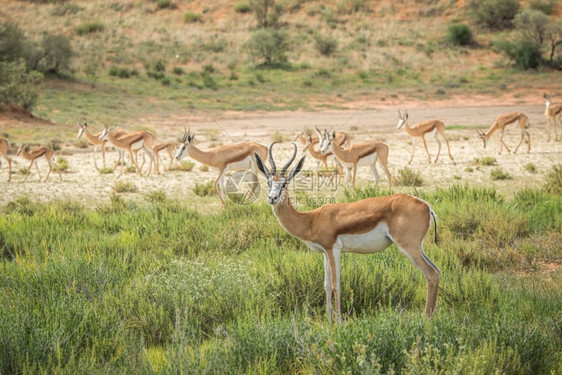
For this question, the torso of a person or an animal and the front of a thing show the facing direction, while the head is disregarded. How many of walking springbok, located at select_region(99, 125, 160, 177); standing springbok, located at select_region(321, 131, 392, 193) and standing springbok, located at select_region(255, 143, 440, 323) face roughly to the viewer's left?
3

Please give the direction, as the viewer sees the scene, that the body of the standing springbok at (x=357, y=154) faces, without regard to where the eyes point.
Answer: to the viewer's left

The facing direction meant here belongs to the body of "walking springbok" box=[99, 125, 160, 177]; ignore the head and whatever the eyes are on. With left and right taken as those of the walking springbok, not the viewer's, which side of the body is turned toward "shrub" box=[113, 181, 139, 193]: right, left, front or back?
left

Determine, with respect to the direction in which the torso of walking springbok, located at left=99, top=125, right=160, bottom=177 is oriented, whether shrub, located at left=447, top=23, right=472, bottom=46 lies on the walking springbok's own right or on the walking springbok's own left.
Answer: on the walking springbok's own right

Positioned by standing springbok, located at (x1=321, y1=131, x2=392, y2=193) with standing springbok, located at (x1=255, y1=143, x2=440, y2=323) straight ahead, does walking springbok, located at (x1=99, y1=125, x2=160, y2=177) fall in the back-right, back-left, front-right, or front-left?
back-right

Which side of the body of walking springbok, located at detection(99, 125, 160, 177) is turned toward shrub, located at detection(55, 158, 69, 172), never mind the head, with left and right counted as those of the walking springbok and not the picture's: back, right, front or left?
front

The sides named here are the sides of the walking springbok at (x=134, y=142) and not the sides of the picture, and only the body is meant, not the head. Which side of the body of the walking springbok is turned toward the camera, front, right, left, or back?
left

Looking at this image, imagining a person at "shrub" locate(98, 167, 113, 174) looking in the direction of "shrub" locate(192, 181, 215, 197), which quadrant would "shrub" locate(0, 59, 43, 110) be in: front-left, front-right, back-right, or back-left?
back-left

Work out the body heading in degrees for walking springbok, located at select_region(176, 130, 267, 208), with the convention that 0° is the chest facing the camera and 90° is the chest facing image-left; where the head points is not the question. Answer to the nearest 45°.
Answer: approximately 90°

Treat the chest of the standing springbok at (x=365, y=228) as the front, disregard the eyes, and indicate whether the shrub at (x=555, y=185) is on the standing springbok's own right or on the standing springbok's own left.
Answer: on the standing springbok's own right

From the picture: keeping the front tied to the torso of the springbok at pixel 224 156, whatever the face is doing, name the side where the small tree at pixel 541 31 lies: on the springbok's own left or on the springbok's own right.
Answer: on the springbok's own right

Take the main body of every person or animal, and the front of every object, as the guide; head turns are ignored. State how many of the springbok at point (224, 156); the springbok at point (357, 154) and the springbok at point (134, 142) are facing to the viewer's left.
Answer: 3

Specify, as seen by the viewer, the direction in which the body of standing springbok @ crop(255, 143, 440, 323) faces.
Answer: to the viewer's left

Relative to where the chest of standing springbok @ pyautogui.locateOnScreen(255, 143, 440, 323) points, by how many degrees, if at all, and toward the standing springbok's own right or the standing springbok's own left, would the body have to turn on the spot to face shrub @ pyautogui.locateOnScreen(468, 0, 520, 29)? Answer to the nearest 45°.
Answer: approximately 90° to the standing springbok's own right

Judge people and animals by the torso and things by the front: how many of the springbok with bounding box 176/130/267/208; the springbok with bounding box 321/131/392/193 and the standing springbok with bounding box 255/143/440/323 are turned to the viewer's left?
3

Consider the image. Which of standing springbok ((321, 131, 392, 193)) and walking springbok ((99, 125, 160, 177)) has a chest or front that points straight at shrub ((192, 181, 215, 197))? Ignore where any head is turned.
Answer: standing springbok ((321, 131, 392, 193))
